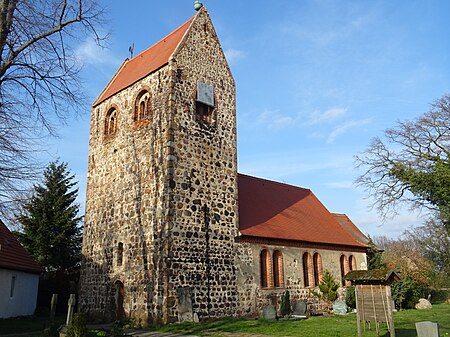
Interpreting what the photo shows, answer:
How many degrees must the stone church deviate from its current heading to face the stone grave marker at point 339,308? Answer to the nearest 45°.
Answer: approximately 135° to its left

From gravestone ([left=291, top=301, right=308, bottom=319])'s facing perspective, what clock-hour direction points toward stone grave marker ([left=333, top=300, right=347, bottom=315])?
The stone grave marker is roughly at 8 o'clock from the gravestone.

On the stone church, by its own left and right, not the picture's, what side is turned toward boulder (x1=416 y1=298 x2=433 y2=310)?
back

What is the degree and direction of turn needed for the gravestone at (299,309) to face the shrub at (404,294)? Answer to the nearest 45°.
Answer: approximately 135° to its left

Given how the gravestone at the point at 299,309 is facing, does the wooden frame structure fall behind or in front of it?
in front

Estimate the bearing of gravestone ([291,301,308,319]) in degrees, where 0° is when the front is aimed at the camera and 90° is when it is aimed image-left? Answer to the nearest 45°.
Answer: approximately 0°

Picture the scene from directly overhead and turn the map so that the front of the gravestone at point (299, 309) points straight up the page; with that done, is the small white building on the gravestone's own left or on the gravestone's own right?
on the gravestone's own right

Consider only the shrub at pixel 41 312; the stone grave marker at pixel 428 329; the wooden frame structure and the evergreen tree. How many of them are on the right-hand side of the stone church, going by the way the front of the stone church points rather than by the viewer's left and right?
2

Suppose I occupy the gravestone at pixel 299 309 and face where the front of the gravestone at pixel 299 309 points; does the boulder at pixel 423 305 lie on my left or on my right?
on my left

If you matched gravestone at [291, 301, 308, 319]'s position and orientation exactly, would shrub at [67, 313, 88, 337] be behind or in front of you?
in front

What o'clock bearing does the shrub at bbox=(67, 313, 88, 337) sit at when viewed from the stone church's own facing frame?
The shrub is roughly at 11 o'clock from the stone church.

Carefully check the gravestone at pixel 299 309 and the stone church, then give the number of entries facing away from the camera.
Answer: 0

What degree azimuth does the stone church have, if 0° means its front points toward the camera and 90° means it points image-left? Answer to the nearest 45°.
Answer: approximately 45°
